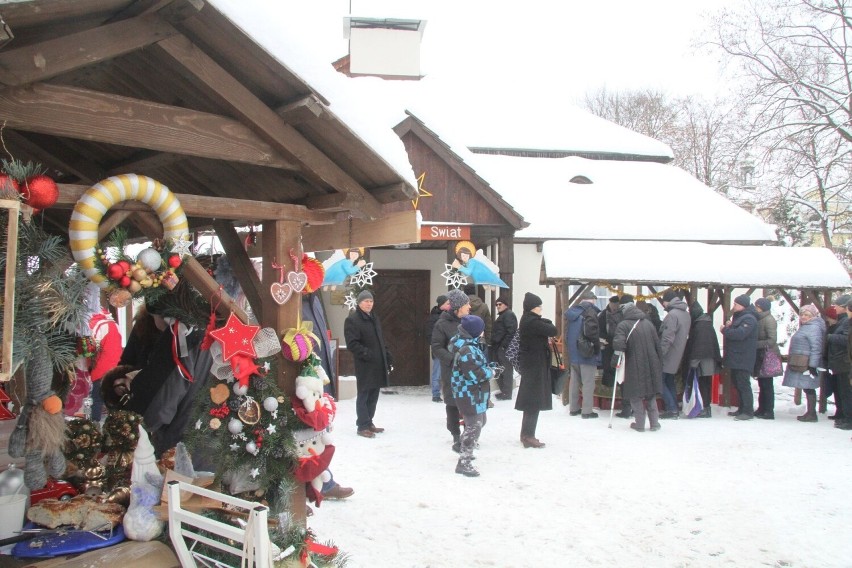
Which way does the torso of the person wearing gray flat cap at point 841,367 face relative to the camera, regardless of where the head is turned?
to the viewer's left

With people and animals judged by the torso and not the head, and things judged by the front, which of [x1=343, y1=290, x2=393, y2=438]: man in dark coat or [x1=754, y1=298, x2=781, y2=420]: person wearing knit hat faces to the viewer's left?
the person wearing knit hat

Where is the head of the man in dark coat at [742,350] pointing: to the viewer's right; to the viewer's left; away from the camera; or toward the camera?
to the viewer's left

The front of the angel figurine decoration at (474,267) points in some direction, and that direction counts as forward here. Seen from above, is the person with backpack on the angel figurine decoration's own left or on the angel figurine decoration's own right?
on the angel figurine decoration's own left

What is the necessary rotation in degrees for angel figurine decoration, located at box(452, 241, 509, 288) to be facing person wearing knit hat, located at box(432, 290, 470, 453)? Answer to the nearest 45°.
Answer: approximately 45° to its left

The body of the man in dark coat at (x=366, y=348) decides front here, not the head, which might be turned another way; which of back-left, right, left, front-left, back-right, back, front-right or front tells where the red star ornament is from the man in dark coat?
front-right

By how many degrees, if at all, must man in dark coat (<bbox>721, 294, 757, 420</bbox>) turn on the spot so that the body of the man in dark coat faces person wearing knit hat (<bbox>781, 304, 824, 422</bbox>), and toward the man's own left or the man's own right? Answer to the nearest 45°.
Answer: approximately 180°

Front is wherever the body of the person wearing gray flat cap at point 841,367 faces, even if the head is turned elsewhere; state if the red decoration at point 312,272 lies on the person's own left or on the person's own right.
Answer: on the person's own left

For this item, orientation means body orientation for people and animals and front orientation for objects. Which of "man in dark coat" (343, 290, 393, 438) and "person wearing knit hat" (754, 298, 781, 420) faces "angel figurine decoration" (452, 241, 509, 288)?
the person wearing knit hat

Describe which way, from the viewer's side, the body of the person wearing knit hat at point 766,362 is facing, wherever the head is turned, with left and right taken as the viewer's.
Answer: facing to the left of the viewer

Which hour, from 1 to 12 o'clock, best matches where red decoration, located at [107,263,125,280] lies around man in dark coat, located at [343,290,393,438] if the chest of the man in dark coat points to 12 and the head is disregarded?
The red decoration is roughly at 2 o'clock from the man in dark coat.

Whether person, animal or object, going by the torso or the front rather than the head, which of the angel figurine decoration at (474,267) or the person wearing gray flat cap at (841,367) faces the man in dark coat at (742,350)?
the person wearing gray flat cap

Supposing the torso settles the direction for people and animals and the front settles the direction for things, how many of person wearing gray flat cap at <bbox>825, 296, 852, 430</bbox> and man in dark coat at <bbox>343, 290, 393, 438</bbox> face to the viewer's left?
1

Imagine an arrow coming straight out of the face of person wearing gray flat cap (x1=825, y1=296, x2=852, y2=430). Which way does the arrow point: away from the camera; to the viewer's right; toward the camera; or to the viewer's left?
to the viewer's left
